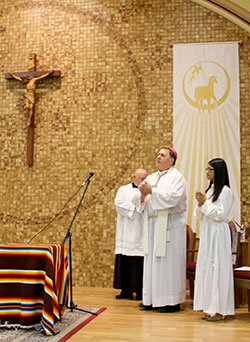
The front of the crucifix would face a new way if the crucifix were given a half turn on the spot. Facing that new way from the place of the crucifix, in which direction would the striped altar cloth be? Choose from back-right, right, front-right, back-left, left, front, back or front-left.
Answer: back-right

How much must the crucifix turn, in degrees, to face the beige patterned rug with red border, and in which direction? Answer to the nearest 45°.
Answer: approximately 45° to its left

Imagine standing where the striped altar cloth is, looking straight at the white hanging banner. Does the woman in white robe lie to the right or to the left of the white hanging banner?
right

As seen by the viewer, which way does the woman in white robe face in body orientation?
to the viewer's left

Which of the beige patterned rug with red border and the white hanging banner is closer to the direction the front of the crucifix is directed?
the beige patterned rug with red border

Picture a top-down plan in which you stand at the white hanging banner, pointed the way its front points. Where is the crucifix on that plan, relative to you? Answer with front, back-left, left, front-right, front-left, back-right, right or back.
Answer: right

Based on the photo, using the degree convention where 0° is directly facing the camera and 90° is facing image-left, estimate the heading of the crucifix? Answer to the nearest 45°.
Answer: approximately 45°

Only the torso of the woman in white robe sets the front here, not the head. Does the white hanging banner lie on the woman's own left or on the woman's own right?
on the woman's own right

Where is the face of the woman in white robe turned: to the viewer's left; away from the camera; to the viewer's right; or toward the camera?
to the viewer's left

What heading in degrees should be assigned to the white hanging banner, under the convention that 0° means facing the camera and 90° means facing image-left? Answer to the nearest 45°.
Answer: approximately 0°

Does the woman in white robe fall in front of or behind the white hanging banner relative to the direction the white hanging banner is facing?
in front

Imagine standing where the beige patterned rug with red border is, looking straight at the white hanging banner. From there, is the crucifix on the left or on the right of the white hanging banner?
left

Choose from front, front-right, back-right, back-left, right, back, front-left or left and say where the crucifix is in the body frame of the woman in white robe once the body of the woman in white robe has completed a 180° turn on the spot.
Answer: back-left
